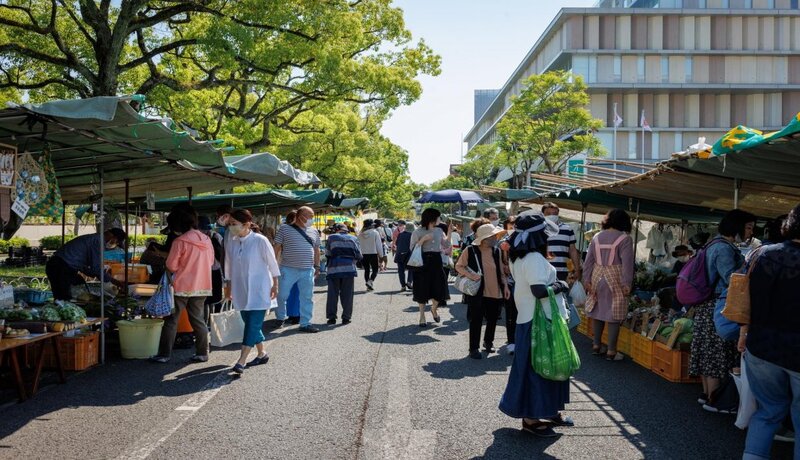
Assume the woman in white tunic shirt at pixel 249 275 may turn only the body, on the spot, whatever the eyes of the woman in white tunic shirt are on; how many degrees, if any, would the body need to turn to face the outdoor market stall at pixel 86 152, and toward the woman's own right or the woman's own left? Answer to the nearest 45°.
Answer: approximately 45° to the woman's own right

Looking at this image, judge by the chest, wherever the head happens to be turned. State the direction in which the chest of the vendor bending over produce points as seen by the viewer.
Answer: to the viewer's right

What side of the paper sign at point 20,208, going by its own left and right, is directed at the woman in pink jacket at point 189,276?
left

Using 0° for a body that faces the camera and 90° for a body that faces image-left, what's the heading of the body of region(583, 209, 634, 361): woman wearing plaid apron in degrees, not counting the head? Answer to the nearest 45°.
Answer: approximately 180°

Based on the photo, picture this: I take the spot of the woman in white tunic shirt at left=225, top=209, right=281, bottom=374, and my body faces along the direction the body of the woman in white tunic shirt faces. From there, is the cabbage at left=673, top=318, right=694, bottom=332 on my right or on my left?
on my left

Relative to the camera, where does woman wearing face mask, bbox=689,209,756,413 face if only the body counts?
to the viewer's right
